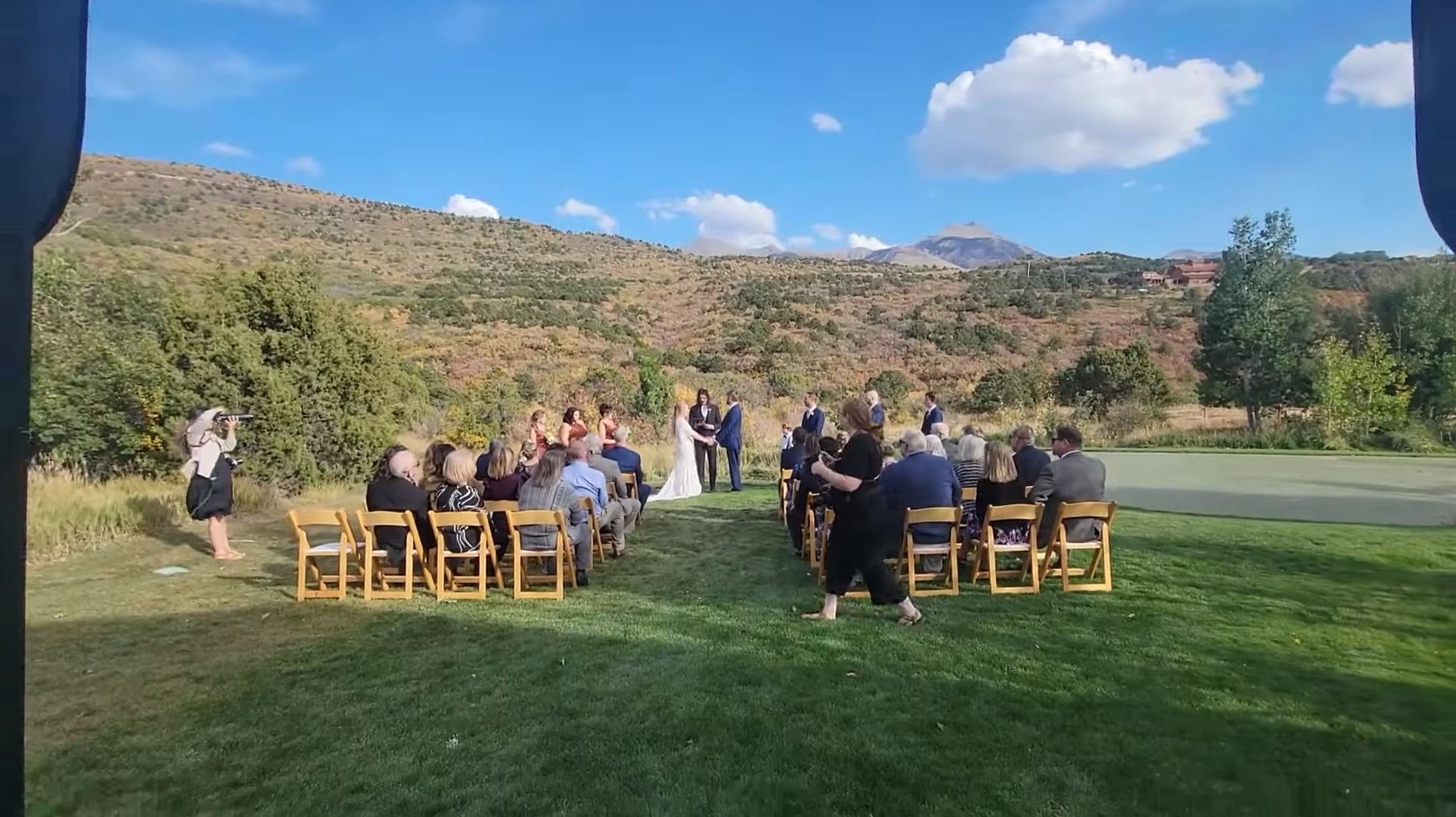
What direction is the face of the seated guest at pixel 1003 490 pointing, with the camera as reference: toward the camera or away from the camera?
away from the camera

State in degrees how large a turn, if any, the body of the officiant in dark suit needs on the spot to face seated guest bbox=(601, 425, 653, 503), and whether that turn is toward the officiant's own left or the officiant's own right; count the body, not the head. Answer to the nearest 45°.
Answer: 0° — they already face them

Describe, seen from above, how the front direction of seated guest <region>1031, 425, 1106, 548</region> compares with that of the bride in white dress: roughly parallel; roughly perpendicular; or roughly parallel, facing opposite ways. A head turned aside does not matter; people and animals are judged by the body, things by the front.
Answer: roughly perpendicular

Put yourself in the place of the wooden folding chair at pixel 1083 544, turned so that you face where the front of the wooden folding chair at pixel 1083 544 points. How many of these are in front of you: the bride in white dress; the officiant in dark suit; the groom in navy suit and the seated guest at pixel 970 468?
4

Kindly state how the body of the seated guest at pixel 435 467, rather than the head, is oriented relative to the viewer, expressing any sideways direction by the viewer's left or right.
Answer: facing away from the viewer and to the right of the viewer

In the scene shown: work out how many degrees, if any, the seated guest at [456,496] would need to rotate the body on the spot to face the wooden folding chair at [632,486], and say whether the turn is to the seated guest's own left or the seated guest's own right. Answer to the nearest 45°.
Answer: approximately 45° to the seated guest's own right

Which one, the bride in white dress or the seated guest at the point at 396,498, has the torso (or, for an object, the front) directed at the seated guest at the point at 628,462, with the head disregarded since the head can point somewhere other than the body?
the seated guest at the point at 396,498

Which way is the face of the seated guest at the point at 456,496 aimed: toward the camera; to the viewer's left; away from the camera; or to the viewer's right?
away from the camera

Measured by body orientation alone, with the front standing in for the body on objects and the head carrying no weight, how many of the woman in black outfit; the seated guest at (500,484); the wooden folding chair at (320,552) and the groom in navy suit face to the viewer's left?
2

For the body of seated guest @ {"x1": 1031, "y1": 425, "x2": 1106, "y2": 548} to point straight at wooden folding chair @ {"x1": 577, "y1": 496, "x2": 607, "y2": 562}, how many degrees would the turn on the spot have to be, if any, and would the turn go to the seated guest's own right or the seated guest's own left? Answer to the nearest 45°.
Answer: approximately 45° to the seated guest's own left

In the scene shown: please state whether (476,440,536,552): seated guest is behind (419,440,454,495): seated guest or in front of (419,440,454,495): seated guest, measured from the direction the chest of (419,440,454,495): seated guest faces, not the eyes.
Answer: in front

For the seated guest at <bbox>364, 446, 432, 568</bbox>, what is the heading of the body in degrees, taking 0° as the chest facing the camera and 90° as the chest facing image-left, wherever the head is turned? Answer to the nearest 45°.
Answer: approximately 225°

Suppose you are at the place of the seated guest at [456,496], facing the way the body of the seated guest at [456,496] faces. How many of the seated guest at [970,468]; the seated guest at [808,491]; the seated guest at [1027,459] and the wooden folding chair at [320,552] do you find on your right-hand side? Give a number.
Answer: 3

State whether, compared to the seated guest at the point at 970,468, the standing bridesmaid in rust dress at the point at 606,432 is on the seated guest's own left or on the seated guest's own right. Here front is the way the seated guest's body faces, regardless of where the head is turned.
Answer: on the seated guest's own left

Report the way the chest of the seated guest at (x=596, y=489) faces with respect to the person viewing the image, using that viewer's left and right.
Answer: facing away from the viewer and to the right of the viewer

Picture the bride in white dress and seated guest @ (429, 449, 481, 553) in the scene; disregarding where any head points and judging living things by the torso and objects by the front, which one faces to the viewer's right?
the bride in white dress
